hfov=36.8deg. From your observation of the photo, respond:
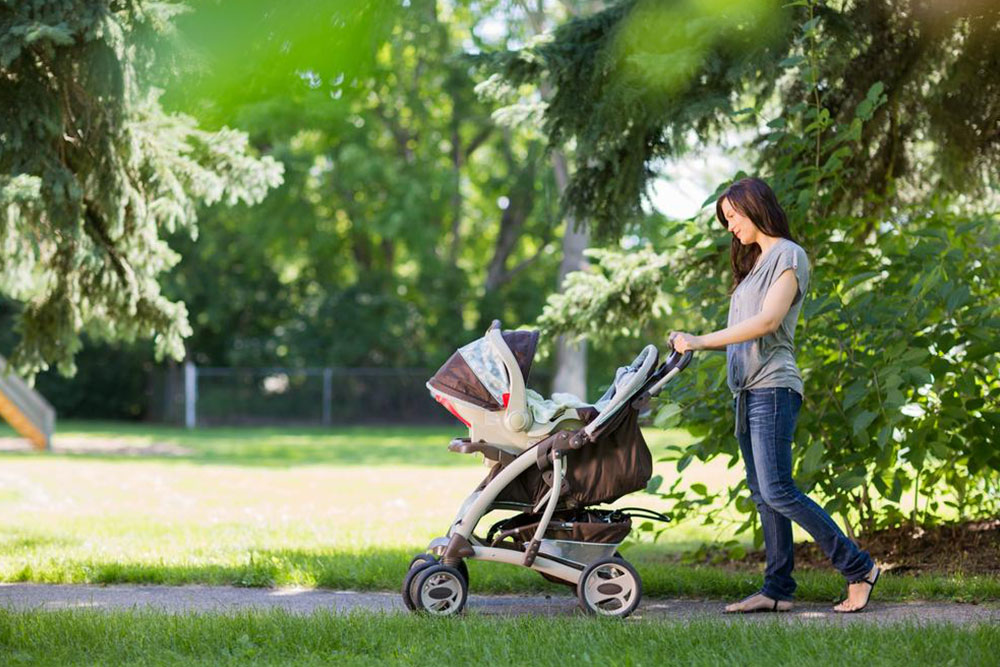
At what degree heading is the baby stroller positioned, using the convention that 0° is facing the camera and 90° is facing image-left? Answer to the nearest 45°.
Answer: approximately 90°

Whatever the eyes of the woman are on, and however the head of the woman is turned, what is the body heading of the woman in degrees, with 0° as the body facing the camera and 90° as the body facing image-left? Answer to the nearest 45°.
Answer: approximately 90°

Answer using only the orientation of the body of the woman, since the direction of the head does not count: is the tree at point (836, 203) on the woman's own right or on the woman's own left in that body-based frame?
on the woman's own right

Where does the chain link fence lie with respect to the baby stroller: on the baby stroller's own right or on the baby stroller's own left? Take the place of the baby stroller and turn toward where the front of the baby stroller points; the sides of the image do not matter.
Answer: on the baby stroller's own right

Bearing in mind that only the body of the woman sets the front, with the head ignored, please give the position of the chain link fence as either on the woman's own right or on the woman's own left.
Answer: on the woman's own right
